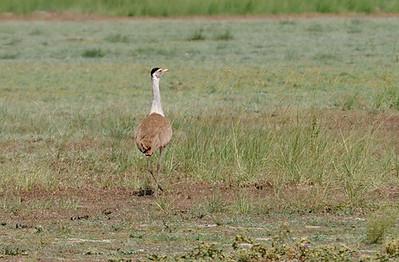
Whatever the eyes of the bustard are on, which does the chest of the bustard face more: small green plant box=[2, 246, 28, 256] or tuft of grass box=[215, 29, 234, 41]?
the tuft of grass

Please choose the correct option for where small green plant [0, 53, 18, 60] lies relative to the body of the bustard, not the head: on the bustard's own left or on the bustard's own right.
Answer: on the bustard's own left

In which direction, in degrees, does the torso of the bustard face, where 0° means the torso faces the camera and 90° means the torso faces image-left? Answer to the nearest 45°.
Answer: approximately 225°

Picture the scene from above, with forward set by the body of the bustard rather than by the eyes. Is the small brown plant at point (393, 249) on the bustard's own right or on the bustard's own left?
on the bustard's own right

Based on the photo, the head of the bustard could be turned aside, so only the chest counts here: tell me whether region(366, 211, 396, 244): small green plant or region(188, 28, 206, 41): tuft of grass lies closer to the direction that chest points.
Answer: the tuft of grass

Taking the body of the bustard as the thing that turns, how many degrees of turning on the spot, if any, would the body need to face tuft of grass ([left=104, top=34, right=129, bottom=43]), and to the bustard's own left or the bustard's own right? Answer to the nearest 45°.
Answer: approximately 45° to the bustard's own left
